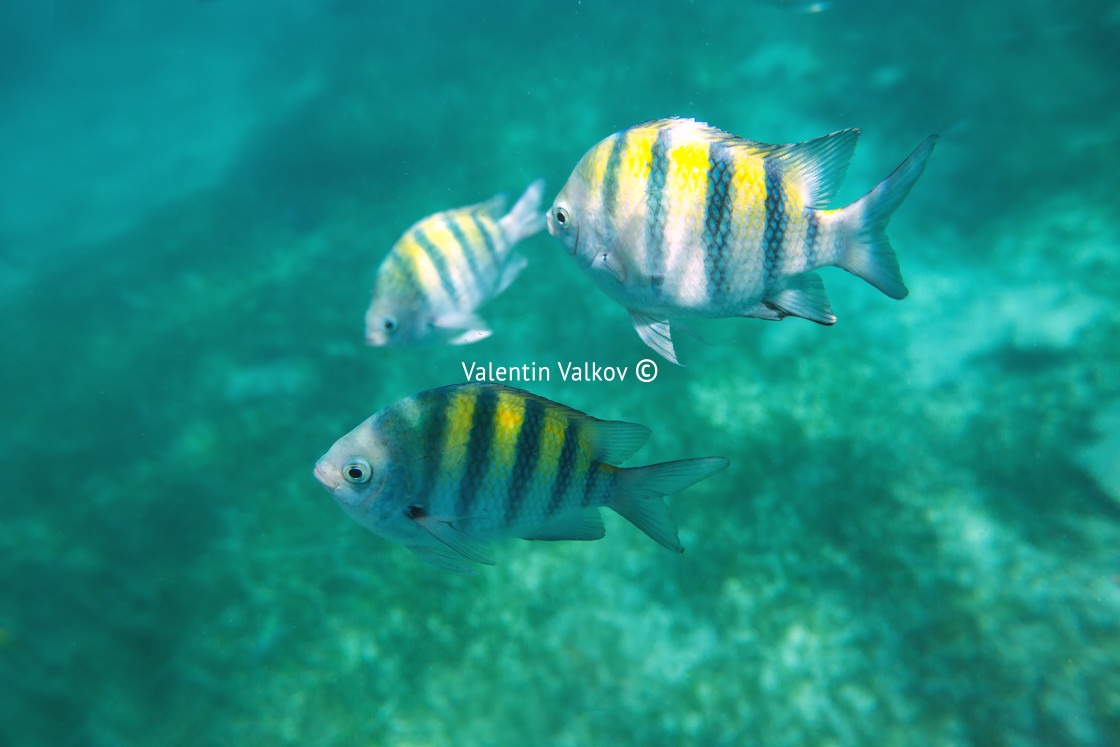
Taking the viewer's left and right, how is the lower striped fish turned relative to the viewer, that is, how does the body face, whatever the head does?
facing to the left of the viewer

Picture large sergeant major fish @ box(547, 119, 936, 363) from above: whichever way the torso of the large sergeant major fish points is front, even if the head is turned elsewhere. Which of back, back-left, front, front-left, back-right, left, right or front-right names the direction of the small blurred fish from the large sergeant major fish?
front-right

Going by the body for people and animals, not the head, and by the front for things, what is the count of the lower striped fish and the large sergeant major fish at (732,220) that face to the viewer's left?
2

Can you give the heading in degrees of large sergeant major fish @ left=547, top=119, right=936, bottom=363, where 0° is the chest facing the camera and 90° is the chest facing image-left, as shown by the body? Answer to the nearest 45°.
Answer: approximately 90°
